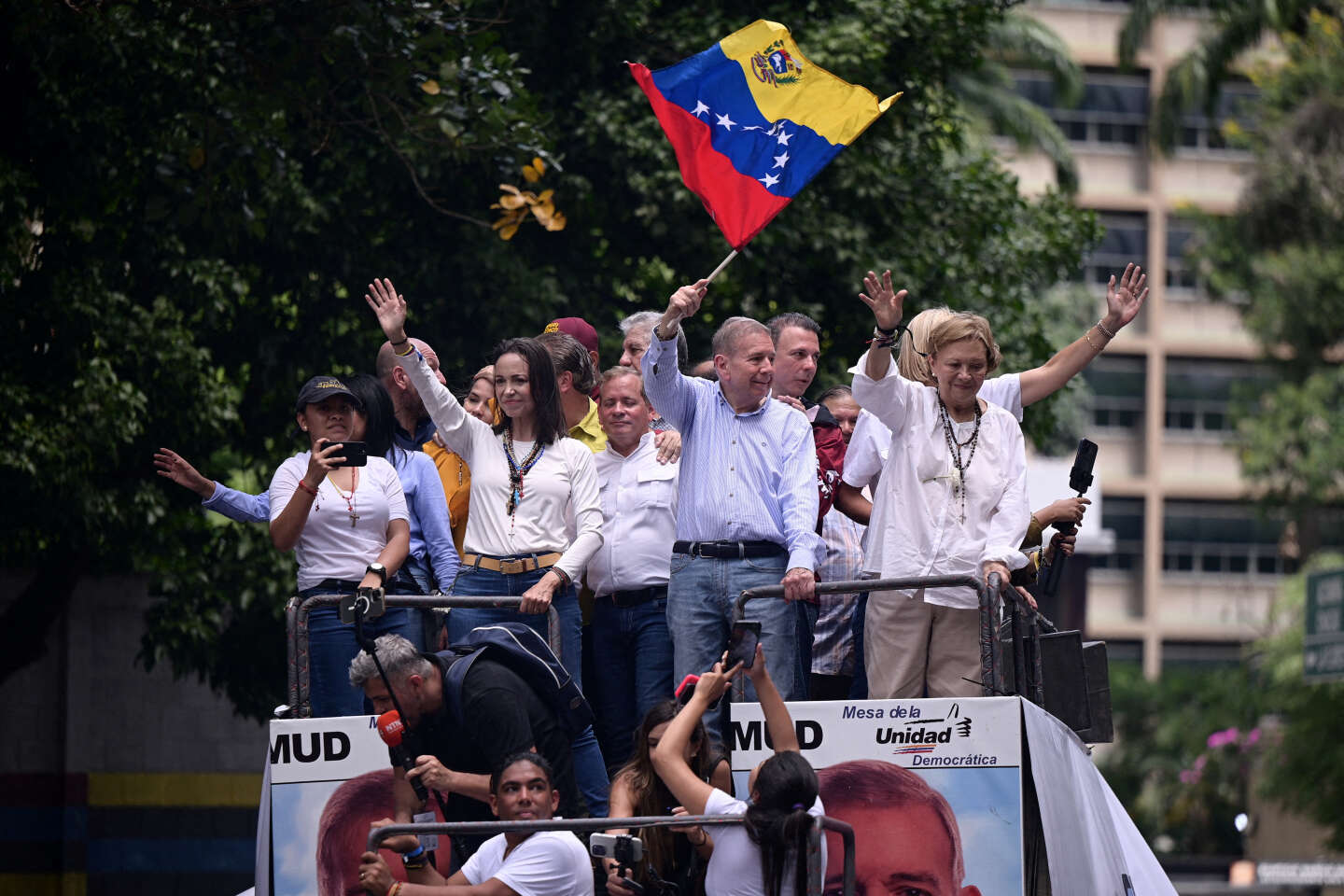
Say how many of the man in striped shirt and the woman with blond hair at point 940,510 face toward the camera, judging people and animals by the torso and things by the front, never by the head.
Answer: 2

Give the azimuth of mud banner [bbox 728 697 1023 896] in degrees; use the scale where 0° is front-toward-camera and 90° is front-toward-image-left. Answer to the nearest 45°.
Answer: approximately 0°

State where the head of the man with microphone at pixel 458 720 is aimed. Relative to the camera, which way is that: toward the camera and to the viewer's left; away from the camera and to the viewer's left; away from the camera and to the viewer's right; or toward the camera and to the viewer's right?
toward the camera and to the viewer's left

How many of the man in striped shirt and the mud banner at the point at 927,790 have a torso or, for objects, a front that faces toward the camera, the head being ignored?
2

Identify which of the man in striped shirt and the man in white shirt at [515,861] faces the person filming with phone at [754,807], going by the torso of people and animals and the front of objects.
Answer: the man in striped shirt

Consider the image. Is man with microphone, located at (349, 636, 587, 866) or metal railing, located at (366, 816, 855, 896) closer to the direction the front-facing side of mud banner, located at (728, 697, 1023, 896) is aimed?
the metal railing
